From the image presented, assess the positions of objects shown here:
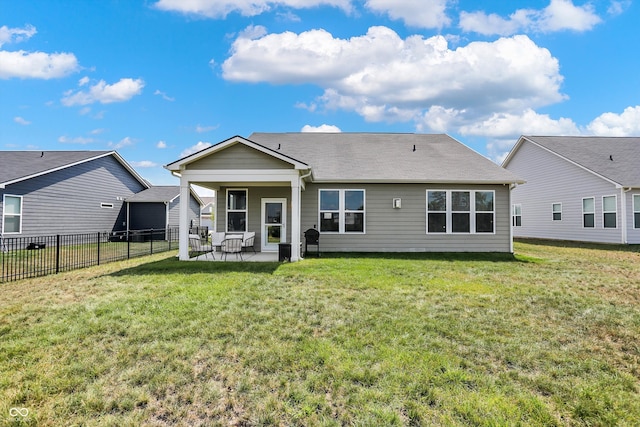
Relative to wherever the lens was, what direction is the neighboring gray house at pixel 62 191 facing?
facing away from the viewer and to the right of the viewer

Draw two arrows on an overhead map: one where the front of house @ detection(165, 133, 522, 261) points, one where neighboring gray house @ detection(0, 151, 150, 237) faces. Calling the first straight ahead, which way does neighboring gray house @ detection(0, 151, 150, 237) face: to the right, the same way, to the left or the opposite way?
the same way

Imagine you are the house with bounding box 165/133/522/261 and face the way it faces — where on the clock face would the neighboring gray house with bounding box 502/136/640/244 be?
The neighboring gray house is roughly at 2 o'clock from the house.

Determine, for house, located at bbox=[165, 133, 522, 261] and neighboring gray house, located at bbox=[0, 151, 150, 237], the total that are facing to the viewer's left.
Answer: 0

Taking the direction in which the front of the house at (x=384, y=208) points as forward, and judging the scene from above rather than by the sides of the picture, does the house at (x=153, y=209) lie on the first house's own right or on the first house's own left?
on the first house's own left

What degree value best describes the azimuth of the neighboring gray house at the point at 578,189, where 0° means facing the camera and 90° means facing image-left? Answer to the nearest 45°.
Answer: approximately 135°

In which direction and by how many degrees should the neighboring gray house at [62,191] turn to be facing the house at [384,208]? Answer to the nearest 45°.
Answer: approximately 90° to its right

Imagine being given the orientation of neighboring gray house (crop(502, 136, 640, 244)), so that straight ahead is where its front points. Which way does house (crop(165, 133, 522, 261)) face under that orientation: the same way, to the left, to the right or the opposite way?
the same way

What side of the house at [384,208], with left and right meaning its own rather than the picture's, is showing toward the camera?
back
